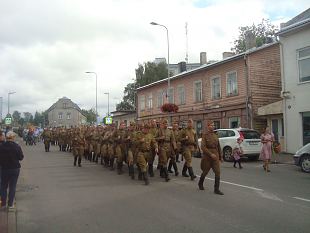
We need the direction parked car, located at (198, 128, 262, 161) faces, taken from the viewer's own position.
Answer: facing away from the viewer and to the left of the viewer

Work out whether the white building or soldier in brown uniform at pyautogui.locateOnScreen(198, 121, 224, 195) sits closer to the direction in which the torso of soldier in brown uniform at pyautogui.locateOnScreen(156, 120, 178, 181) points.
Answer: the soldier in brown uniform

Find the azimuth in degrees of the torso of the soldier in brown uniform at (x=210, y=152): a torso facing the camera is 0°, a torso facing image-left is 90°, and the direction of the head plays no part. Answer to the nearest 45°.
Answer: approximately 315°

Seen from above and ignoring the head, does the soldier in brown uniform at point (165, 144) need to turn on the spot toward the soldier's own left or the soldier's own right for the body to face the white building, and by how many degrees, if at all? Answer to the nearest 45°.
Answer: approximately 90° to the soldier's own left

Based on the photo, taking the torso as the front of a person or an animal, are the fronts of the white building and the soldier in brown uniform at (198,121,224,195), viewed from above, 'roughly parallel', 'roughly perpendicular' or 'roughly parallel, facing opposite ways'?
roughly perpendicular

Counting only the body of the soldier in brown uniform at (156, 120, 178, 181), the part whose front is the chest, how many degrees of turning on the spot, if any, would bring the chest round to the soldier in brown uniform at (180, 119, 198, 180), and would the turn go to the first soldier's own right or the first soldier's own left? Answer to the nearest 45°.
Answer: approximately 45° to the first soldier's own left

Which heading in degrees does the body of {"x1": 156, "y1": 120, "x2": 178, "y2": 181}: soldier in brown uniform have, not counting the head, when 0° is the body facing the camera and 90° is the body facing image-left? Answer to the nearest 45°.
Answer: approximately 315°

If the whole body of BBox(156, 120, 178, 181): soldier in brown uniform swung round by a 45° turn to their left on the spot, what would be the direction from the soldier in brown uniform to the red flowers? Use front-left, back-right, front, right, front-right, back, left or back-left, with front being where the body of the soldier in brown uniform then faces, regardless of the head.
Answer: left

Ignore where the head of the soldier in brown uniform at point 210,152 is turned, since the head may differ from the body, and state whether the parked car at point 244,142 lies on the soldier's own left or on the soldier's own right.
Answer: on the soldier's own left
